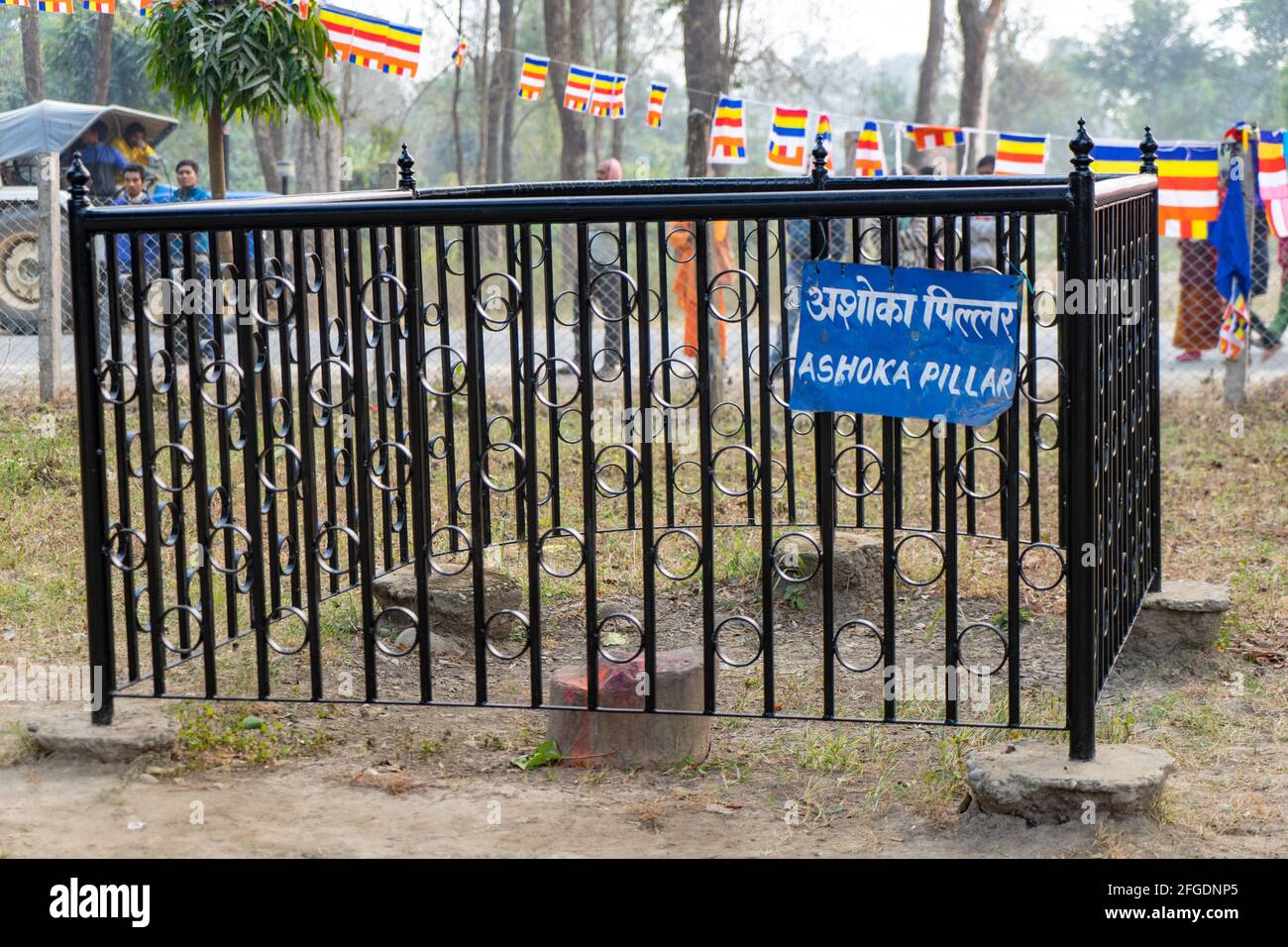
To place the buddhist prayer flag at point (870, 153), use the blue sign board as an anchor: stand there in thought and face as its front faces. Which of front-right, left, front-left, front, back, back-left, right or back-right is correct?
back

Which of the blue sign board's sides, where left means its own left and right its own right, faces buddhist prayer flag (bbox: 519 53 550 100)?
back

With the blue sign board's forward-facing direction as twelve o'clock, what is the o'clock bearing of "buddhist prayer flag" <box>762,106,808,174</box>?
The buddhist prayer flag is roughly at 6 o'clock from the blue sign board.

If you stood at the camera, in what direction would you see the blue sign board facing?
facing the viewer

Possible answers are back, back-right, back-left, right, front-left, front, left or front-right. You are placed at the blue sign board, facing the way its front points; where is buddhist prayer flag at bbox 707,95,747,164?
back

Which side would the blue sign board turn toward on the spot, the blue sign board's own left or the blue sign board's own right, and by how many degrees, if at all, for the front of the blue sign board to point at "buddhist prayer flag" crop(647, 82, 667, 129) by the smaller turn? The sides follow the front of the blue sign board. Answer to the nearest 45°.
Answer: approximately 180°

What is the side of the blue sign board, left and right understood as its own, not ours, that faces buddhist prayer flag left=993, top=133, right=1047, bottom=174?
back

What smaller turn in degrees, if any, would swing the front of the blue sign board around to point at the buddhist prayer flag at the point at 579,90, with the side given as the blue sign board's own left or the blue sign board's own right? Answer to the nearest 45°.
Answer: approximately 180°

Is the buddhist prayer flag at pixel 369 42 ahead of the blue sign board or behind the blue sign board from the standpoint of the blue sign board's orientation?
behind

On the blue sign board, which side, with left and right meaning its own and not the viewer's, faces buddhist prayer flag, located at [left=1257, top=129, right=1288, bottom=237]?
back

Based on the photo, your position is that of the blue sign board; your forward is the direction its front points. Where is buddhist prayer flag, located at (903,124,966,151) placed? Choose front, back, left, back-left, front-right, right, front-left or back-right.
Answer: back
